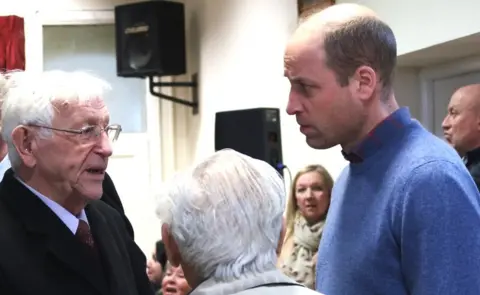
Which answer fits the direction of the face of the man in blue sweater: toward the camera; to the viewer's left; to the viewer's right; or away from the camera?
to the viewer's left

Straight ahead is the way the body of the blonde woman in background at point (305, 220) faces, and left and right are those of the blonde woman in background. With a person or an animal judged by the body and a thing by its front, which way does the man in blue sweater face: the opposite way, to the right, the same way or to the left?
to the right

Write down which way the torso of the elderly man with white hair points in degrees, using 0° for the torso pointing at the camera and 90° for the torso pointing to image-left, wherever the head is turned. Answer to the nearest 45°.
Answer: approximately 315°

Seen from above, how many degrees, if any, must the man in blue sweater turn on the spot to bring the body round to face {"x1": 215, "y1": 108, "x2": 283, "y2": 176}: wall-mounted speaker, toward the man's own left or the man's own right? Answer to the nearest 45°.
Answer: approximately 90° to the man's own right

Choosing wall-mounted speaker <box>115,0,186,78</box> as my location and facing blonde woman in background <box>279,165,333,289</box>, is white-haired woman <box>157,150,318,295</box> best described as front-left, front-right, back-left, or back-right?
front-right

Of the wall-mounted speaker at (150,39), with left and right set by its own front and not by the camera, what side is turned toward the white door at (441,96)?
left

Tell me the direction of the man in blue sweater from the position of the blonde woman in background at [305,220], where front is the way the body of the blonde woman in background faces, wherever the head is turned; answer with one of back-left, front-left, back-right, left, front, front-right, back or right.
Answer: front

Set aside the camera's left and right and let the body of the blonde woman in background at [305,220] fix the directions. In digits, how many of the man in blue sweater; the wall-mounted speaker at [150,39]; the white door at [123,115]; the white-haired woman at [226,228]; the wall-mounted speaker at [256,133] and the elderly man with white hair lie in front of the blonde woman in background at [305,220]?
3

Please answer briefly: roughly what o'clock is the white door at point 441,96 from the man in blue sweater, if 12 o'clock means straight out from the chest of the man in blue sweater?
The white door is roughly at 3 o'clock from the man in blue sweater.

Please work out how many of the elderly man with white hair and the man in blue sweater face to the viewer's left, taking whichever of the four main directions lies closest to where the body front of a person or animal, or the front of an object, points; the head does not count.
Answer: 1

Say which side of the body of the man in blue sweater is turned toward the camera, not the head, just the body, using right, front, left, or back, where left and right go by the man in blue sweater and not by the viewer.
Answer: left

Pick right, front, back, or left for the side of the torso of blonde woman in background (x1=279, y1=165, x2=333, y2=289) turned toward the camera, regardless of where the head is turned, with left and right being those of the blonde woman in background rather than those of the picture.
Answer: front

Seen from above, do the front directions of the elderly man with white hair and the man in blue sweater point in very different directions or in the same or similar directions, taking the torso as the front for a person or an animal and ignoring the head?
very different directions

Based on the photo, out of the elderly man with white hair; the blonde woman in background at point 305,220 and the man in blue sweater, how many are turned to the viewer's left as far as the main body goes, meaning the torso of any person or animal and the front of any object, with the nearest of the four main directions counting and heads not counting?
1

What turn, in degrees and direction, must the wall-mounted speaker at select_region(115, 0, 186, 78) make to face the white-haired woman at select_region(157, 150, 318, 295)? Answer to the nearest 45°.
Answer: approximately 45° to its left
